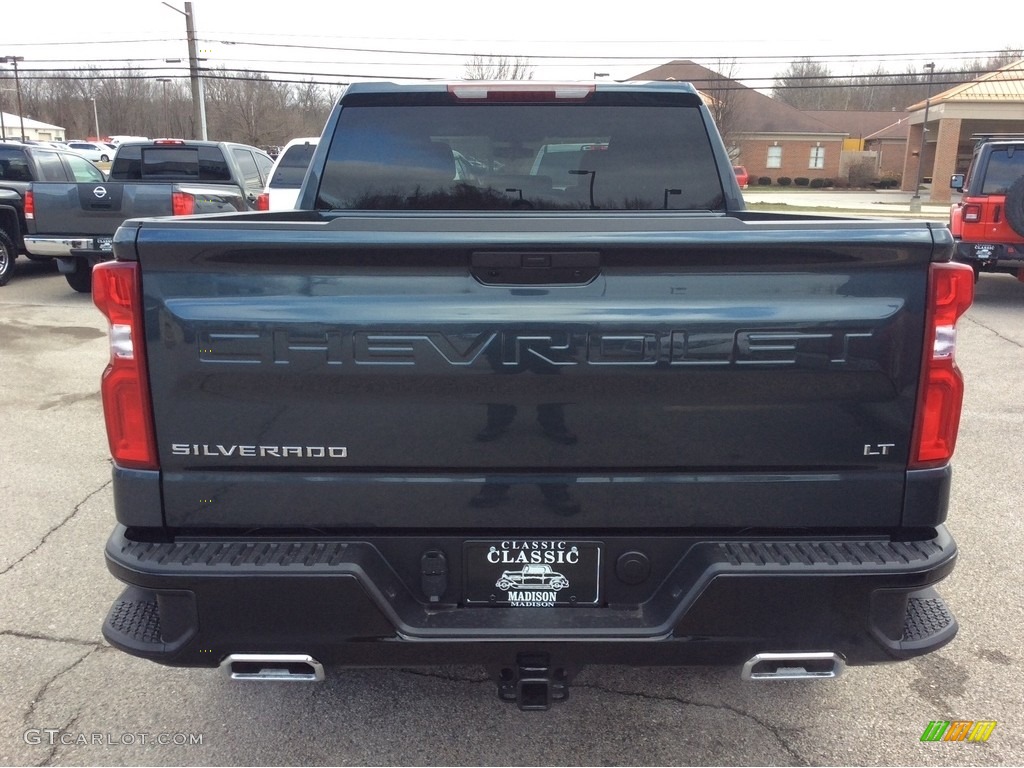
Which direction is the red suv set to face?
away from the camera

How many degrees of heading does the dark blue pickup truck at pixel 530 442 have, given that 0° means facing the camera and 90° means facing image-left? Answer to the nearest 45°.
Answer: approximately 180°

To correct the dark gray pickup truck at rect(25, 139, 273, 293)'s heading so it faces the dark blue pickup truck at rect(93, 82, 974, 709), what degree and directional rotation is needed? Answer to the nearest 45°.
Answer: approximately 135° to its right

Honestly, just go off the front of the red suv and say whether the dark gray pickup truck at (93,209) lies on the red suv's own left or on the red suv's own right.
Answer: on the red suv's own left

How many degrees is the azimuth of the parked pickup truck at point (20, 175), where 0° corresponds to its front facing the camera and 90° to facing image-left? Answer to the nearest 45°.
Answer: approximately 225°

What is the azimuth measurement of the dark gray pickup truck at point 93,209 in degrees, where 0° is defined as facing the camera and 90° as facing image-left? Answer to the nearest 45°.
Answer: approximately 225°

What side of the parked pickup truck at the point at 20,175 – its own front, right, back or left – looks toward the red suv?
right

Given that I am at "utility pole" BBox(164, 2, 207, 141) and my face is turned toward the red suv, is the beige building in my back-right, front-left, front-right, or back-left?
front-left

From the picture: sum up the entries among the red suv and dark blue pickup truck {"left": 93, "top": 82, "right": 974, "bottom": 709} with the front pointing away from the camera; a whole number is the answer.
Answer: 2

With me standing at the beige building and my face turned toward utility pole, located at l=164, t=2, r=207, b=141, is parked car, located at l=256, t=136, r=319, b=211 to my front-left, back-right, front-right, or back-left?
front-left

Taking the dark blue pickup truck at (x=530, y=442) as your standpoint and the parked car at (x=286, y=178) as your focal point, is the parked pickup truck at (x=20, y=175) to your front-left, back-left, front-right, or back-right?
front-left

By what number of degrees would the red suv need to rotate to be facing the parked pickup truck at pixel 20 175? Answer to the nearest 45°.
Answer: approximately 90° to its left

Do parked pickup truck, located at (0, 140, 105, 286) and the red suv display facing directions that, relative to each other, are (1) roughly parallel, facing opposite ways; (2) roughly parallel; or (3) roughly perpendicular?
roughly parallel
